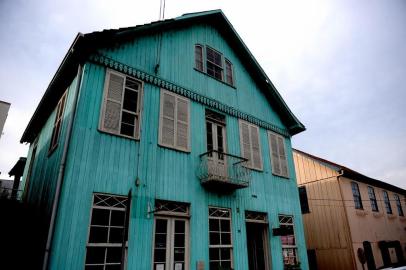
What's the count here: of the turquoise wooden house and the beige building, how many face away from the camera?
0

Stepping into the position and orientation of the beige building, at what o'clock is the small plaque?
The small plaque is roughly at 2 o'clock from the beige building.

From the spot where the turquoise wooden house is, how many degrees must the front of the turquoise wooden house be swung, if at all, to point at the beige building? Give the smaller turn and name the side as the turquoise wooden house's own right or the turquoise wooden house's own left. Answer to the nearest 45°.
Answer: approximately 90° to the turquoise wooden house's own left

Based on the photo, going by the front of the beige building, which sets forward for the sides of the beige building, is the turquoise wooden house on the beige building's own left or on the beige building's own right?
on the beige building's own right

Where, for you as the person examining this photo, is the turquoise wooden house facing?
facing the viewer and to the right of the viewer
